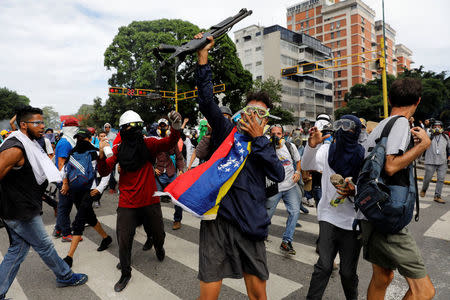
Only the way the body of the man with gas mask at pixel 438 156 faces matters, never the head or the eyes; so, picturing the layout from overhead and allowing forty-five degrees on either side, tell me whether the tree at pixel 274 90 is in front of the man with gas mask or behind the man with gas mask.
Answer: behind

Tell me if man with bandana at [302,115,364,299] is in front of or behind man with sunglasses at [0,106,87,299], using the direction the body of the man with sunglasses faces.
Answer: in front

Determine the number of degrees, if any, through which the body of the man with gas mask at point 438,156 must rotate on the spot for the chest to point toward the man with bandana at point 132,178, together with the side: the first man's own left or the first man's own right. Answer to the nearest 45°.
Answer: approximately 45° to the first man's own right

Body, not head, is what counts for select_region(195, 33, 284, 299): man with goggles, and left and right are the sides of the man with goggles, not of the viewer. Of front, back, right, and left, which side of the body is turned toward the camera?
front

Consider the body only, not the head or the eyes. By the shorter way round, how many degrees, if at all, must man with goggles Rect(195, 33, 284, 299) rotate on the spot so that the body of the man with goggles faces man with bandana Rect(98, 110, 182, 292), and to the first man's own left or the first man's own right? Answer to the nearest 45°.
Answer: approximately 135° to the first man's own right

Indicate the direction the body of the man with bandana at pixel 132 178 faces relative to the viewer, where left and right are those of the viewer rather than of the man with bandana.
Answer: facing the viewer

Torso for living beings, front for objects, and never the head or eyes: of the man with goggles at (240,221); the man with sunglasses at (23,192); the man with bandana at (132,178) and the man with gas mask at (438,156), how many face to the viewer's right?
1

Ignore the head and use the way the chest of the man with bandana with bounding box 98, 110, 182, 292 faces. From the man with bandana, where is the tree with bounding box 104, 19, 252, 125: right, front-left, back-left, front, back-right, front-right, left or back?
back

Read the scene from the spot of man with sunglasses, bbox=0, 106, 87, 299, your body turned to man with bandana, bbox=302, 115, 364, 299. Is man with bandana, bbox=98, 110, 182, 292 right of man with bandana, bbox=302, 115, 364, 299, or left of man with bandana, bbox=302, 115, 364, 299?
left

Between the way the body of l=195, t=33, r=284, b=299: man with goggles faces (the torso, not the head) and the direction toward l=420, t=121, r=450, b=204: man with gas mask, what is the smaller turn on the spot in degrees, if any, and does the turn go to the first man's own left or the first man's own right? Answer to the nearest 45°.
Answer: approximately 135° to the first man's own left

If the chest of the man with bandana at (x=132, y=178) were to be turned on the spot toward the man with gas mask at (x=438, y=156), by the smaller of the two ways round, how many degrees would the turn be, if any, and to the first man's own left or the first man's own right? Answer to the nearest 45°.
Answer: approximately 90° to the first man's own left

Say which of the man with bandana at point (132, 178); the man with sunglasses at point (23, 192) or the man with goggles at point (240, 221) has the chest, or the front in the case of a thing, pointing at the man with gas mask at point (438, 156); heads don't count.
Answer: the man with sunglasses at point (23, 192)

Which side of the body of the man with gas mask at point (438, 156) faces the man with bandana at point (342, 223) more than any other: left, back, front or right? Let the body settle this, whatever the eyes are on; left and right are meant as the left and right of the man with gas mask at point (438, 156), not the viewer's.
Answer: front

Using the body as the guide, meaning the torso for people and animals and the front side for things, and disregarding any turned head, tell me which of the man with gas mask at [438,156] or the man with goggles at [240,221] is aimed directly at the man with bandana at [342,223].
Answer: the man with gas mask at [438,156]

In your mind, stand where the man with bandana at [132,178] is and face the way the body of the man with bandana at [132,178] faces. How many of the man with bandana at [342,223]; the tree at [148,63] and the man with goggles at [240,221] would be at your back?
1

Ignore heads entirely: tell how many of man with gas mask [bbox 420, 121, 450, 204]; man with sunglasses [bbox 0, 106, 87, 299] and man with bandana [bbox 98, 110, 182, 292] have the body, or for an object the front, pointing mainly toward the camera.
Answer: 2

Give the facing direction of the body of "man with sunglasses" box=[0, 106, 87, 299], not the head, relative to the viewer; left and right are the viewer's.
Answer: facing to the right of the viewer
